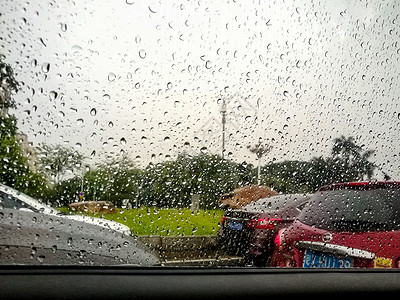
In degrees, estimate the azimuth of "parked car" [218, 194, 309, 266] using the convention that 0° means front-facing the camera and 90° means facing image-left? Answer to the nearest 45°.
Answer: approximately 225°

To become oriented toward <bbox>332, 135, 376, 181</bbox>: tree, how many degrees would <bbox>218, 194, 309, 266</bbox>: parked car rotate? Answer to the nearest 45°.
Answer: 0° — it already faces it

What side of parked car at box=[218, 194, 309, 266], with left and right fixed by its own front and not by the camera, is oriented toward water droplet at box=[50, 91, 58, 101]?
back

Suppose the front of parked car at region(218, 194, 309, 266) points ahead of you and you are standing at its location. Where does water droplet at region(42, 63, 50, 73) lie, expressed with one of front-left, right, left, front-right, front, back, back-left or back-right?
back

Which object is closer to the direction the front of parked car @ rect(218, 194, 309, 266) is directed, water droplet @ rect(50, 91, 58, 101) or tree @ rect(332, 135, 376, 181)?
the tree

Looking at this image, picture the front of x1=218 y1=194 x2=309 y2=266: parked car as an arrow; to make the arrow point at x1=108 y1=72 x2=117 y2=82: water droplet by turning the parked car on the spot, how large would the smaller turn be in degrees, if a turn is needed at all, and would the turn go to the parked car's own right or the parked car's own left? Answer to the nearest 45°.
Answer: approximately 180°
